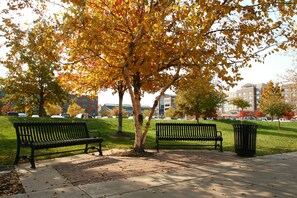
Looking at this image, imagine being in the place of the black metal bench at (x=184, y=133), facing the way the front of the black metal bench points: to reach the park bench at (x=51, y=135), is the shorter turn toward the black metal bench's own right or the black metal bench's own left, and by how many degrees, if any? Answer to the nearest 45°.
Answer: approximately 45° to the black metal bench's own right

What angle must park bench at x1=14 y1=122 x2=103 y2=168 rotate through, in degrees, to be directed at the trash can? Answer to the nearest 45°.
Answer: approximately 45° to its left

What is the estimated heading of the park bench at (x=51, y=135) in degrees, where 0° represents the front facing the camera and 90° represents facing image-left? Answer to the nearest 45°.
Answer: approximately 315°

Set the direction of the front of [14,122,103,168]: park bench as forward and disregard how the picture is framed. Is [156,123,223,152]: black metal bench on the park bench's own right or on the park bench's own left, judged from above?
on the park bench's own left

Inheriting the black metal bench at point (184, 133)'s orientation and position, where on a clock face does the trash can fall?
The trash can is roughly at 10 o'clock from the black metal bench.
